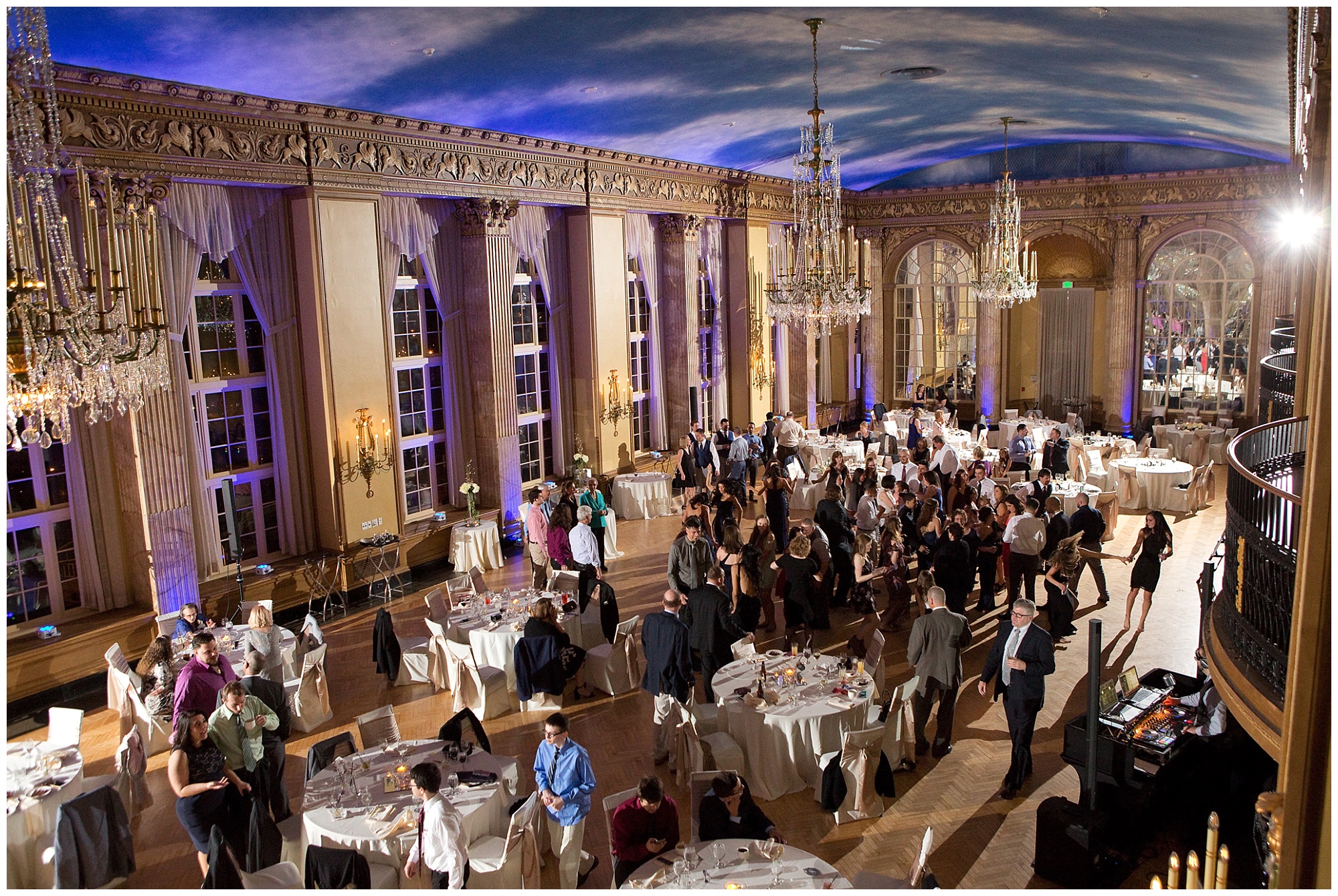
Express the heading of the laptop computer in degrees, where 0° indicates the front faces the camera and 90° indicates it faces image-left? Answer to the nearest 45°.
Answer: approximately 315°

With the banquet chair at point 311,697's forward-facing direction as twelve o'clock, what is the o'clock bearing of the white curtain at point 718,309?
The white curtain is roughly at 3 o'clock from the banquet chair.

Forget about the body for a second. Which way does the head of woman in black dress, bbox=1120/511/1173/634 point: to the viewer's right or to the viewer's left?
to the viewer's left

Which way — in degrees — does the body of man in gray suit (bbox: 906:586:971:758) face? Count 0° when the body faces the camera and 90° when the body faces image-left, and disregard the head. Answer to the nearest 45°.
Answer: approximately 180°

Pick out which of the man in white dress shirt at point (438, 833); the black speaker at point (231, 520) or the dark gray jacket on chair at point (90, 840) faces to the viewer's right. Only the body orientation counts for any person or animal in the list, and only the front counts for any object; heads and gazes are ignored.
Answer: the black speaker

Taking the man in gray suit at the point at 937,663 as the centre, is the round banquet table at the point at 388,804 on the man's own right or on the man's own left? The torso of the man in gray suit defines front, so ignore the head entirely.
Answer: on the man's own left

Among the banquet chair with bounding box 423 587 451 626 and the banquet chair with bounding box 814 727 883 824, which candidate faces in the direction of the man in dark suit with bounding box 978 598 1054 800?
the banquet chair with bounding box 423 587 451 626

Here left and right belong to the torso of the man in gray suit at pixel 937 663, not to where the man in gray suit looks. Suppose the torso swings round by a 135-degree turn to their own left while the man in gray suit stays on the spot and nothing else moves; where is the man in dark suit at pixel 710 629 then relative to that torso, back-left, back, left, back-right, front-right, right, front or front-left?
front-right

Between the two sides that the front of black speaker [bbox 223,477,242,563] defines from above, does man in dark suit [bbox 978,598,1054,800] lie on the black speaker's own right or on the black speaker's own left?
on the black speaker's own right

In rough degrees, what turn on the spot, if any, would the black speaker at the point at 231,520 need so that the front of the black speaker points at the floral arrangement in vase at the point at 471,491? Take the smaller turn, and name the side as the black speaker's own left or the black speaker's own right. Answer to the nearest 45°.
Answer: approximately 45° to the black speaker's own left

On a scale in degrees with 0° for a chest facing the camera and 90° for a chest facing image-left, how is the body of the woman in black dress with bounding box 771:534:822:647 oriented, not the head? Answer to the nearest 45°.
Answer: approximately 180°

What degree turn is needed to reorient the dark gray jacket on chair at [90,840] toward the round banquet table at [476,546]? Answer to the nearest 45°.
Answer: approximately 90° to its right

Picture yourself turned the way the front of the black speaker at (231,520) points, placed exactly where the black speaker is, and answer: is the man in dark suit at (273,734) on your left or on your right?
on your right
